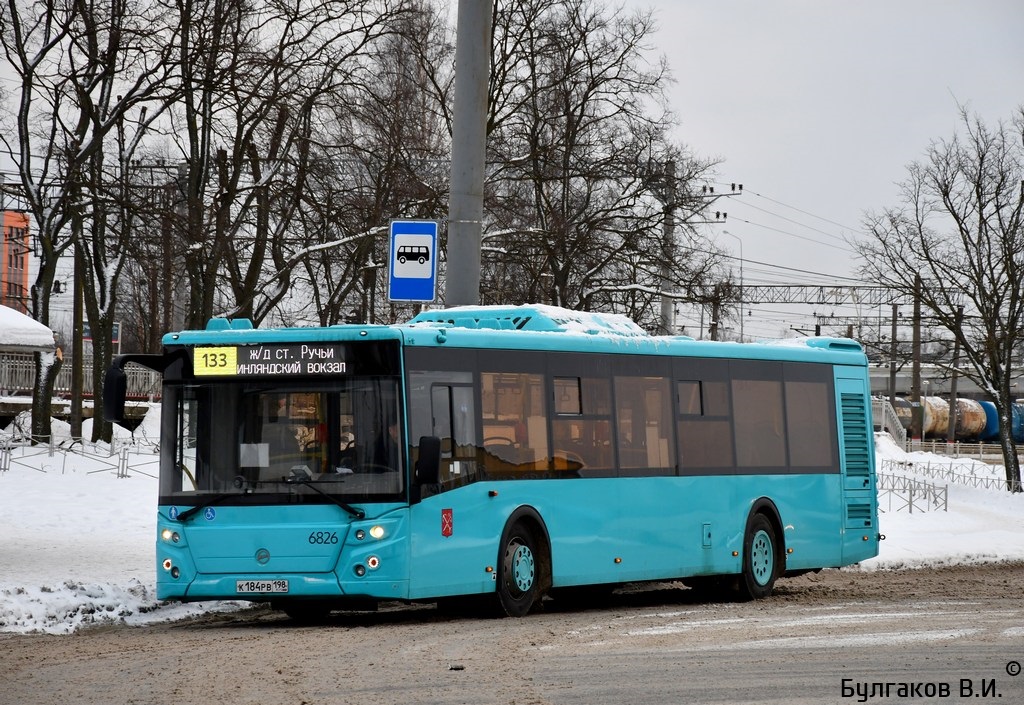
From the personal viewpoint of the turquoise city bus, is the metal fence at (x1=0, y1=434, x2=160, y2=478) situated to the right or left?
on its right

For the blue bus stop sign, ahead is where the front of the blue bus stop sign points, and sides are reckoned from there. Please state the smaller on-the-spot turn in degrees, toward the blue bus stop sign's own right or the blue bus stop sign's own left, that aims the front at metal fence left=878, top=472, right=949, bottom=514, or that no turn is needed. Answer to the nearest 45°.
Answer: approximately 135° to the blue bus stop sign's own left

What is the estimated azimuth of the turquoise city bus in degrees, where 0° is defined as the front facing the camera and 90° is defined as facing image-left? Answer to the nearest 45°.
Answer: approximately 45°

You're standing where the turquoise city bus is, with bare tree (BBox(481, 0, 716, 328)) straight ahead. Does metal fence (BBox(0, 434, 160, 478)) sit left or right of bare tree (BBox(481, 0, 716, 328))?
left

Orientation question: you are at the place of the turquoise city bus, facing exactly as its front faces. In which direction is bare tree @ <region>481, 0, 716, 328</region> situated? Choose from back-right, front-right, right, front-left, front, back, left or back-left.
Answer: back-right

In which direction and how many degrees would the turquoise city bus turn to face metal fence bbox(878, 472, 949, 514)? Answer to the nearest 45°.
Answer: approximately 180°

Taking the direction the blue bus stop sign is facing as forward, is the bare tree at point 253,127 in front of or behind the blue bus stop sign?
behind
